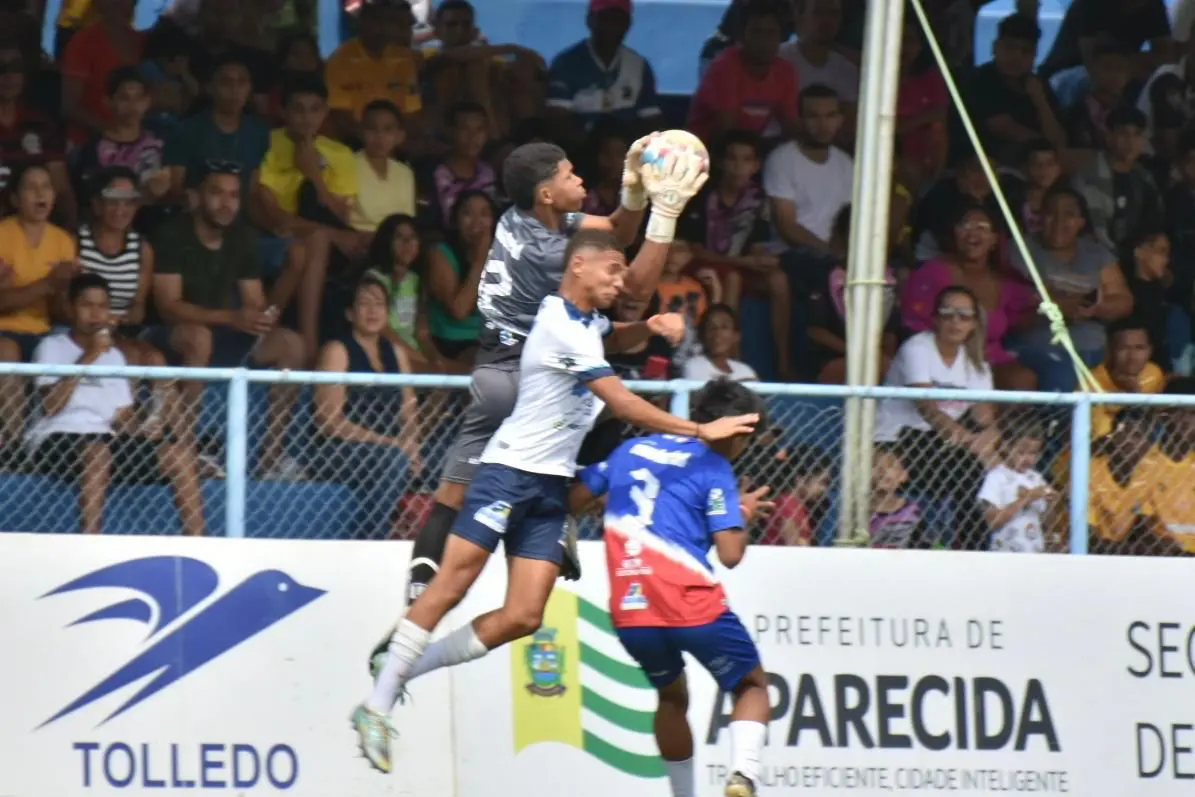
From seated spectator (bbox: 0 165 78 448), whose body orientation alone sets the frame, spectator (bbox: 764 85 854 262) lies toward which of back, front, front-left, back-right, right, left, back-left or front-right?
left

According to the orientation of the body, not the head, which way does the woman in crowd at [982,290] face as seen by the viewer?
toward the camera

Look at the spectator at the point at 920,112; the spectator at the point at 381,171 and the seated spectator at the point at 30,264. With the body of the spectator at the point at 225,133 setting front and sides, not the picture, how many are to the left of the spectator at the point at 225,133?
2

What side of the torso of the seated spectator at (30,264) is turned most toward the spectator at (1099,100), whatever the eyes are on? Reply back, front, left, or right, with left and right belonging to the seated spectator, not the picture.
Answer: left

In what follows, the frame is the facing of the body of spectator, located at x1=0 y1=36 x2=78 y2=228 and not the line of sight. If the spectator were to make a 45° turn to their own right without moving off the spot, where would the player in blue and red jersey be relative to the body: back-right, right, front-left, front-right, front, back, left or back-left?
left

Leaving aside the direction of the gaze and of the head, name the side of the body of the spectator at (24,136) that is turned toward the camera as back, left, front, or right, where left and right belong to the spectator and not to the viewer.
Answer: front

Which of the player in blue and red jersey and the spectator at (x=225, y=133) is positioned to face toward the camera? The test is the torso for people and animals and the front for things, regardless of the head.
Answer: the spectator

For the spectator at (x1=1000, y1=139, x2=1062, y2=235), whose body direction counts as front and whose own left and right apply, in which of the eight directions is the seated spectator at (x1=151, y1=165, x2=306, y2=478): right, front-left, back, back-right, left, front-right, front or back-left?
front-right

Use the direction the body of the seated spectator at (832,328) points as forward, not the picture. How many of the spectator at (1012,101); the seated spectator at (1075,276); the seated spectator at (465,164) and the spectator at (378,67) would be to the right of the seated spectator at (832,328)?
2

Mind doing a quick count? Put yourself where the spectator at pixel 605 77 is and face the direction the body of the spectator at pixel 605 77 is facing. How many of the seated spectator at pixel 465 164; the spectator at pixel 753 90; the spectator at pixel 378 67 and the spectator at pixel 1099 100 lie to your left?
2

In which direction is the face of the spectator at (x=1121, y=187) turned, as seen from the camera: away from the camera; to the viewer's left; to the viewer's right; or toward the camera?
toward the camera

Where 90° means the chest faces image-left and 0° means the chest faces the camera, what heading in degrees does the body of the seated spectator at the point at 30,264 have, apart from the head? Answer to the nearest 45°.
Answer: approximately 0°

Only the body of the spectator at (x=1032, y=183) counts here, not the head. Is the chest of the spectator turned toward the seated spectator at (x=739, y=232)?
no

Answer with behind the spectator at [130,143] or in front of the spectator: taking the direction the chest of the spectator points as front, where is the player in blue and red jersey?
in front

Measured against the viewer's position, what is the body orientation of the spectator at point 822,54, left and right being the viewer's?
facing the viewer

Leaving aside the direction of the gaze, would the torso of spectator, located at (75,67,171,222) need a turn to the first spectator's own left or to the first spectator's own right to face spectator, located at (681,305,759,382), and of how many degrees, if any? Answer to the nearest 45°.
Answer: approximately 90° to the first spectator's own left

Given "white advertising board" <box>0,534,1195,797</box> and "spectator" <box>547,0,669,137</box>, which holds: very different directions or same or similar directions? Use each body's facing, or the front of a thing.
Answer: same or similar directions

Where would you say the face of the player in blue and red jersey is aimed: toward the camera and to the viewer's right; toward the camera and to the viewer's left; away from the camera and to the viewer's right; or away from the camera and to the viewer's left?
away from the camera and to the viewer's right

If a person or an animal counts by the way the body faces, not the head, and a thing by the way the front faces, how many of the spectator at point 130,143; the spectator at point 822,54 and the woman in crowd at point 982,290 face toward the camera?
3

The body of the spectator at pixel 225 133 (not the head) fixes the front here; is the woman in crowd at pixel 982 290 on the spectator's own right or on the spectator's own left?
on the spectator's own left
